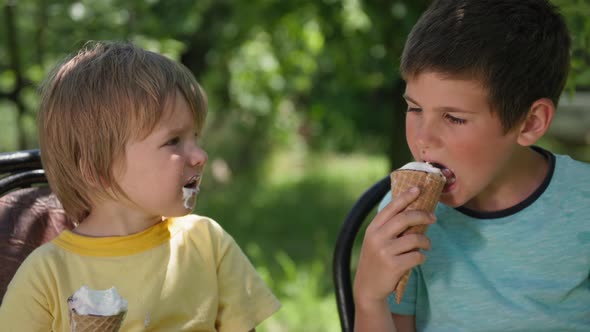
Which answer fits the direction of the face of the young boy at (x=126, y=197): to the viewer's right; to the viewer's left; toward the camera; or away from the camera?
to the viewer's right

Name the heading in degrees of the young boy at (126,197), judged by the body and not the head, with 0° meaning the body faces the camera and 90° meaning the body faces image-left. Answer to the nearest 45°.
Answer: approximately 0°

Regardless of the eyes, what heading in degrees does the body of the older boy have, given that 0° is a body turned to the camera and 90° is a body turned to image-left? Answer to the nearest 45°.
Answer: approximately 45°

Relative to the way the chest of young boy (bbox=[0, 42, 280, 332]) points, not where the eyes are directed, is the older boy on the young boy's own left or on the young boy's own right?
on the young boy's own left

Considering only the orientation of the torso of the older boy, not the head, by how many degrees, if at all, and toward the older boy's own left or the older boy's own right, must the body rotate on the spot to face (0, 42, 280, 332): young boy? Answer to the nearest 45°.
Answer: approximately 45° to the older boy's own right
